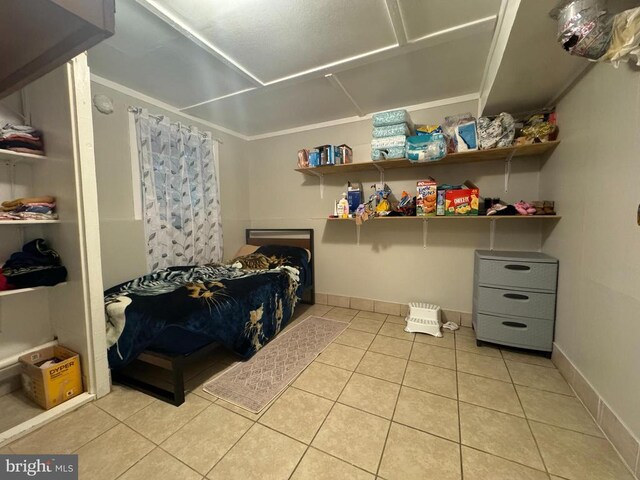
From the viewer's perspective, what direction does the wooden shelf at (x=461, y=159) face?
toward the camera

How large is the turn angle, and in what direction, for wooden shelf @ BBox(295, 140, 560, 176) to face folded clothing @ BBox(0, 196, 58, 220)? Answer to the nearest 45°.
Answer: approximately 45° to its right

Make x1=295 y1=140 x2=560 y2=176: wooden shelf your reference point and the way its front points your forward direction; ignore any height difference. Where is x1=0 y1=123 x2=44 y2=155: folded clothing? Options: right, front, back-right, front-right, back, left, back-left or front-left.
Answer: front-right

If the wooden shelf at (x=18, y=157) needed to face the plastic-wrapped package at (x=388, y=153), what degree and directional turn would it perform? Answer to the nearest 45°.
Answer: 0° — it already faces it

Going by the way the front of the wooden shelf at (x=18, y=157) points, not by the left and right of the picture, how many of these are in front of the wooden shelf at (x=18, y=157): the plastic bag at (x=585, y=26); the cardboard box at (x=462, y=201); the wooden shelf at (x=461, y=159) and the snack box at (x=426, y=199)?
4

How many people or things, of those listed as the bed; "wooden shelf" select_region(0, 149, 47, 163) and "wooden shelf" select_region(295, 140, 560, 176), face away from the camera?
0

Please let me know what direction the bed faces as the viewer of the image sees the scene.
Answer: facing the viewer and to the left of the viewer

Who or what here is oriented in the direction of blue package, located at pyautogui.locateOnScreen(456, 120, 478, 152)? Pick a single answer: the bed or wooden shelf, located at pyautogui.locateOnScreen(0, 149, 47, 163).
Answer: the wooden shelf

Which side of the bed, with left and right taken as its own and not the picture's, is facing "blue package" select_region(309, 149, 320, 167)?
back

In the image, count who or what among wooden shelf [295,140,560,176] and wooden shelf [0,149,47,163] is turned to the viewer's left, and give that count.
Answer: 0

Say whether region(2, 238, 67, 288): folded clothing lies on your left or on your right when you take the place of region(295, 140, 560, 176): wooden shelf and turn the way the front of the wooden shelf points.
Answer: on your right

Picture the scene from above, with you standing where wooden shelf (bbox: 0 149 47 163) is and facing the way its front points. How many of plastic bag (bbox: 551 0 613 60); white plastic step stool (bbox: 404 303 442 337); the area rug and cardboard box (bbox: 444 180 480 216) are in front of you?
4

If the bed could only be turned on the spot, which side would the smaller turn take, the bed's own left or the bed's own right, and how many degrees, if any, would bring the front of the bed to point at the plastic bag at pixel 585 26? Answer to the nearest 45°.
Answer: approximately 90° to the bed's own left

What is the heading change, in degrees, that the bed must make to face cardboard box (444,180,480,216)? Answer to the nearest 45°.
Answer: approximately 135° to its left

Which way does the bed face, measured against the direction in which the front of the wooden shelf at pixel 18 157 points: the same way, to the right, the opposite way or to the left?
to the right

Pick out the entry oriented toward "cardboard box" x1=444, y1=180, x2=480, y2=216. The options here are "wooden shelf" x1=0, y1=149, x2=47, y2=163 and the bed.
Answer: the wooden shelf
